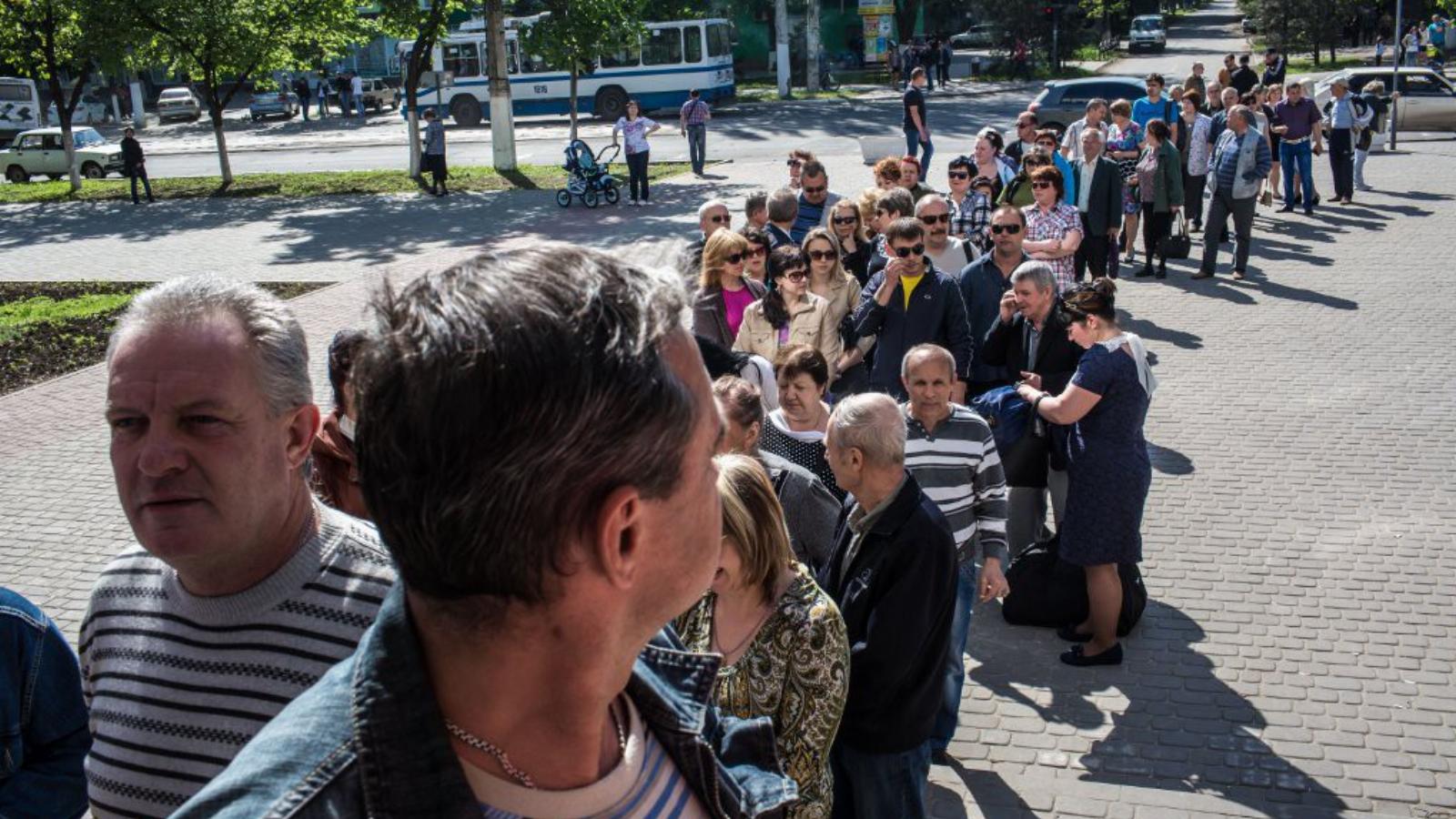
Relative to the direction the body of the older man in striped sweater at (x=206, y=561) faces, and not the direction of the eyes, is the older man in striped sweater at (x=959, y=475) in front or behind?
behind

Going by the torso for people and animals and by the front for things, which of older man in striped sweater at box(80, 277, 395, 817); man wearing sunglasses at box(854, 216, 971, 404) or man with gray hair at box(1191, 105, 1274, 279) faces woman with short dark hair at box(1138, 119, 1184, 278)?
the man with gray hair

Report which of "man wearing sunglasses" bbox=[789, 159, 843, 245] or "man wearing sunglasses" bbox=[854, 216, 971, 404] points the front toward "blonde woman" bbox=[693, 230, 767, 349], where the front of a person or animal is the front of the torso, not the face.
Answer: "man wearing sunglasses" bbox=[789, 159, 843, 245]

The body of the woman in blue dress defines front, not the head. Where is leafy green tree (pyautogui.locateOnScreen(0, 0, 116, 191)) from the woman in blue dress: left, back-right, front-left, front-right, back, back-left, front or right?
front-right

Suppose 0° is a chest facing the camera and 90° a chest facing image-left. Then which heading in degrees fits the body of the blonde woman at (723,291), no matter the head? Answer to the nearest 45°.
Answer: approximately 315°

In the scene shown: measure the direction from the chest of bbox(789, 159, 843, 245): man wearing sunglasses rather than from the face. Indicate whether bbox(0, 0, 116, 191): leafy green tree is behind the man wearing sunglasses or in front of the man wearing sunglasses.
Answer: behind

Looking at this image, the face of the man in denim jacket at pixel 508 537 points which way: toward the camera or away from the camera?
away from the camera

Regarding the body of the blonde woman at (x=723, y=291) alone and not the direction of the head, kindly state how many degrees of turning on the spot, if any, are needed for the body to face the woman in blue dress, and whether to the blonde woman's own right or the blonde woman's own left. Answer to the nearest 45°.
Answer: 0° — they already face them

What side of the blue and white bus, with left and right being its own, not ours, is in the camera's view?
left

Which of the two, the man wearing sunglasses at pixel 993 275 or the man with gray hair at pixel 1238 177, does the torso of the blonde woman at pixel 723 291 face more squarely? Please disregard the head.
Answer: the man wearing sunglasses

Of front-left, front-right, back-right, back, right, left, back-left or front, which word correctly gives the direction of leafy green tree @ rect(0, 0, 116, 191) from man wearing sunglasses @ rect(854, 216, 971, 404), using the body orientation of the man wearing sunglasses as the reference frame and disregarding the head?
back-right

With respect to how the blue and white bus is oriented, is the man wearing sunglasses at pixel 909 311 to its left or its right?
on its left

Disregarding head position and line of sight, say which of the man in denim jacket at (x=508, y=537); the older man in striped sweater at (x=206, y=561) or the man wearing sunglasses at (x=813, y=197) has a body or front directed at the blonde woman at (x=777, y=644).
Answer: the man wearing sunglasses

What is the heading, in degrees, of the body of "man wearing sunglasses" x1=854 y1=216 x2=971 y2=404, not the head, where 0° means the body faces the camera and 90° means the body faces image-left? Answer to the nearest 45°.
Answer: approximately 0°
